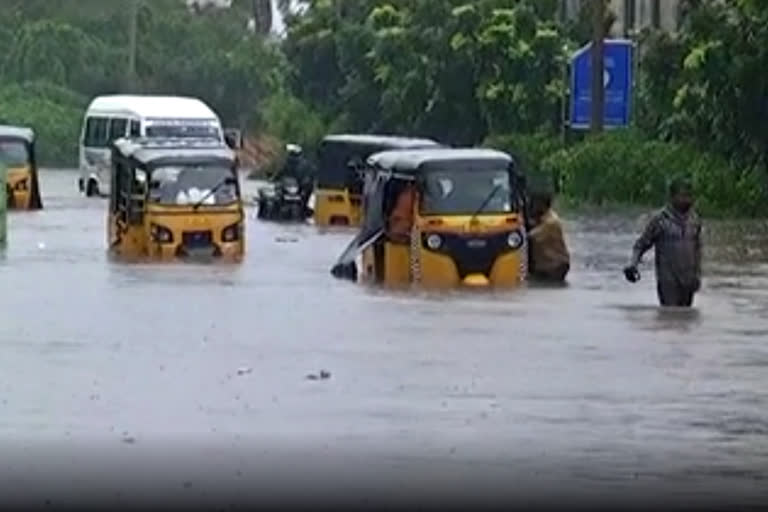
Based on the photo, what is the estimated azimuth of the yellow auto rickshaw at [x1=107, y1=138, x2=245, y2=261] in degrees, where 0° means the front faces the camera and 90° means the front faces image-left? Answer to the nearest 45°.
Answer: approximately 0°

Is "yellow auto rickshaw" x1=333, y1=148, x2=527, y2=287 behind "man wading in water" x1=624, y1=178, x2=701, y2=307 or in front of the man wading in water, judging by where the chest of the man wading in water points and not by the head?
behind

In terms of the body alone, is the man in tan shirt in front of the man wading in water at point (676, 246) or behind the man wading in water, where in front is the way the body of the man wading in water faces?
behind
